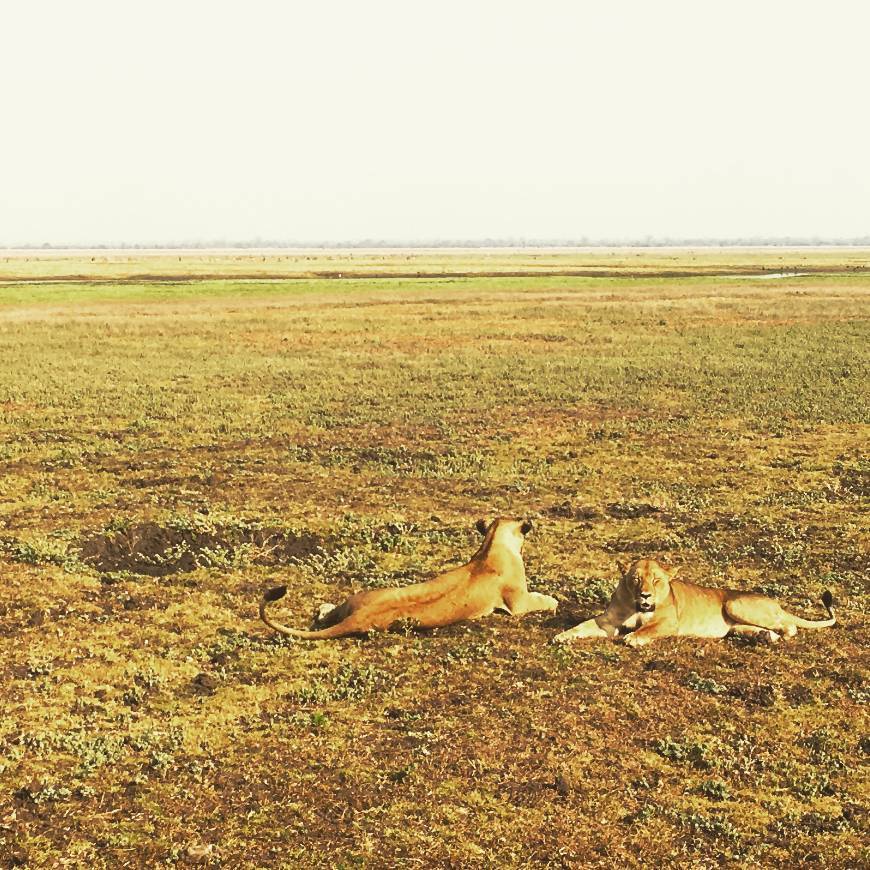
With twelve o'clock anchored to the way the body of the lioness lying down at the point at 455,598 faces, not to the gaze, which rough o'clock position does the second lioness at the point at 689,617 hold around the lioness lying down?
The second lioness is roughly at 2 o'clock from the lioness lying down.

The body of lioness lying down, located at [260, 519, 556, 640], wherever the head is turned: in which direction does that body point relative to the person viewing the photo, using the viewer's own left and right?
facing away from the viewer and to the right of the viewer
